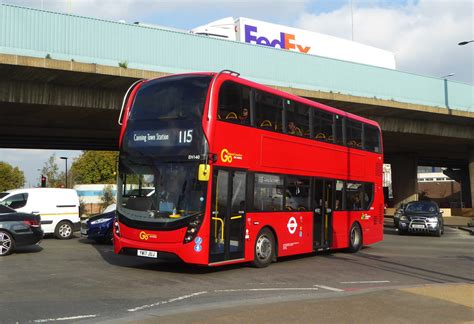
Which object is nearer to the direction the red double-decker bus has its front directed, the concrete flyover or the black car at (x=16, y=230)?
the black car

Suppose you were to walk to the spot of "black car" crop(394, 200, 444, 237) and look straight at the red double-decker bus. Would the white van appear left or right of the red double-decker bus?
right

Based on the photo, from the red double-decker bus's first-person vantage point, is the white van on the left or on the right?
on its right

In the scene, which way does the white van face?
to the viewer's left

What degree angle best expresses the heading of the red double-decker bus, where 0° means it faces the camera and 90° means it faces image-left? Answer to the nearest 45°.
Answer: approximately 45°

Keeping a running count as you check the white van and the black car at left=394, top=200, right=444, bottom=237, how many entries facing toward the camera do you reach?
1

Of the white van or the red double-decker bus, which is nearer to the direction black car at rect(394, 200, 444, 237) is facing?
the red double-decker bus

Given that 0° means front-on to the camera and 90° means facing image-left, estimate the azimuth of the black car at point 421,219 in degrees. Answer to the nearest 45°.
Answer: approximately 0°

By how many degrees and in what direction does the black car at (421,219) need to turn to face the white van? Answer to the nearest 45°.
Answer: approximately 45° to its right
